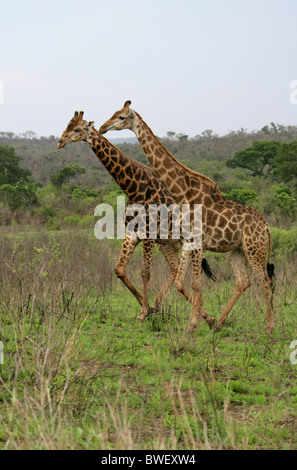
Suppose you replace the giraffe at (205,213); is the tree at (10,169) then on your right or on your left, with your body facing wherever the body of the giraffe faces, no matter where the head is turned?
on your right

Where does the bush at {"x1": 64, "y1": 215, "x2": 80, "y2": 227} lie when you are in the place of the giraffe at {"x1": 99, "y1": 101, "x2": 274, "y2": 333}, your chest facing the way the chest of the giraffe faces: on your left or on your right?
on your right

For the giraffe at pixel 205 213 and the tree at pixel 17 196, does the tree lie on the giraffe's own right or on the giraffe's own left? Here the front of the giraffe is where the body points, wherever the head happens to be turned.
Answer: on the giraffe's own right

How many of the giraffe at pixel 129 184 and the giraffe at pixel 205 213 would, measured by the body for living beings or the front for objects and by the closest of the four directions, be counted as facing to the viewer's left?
2

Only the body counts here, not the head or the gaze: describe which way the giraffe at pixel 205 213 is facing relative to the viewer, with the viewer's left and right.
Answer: facing to the left of the viewer

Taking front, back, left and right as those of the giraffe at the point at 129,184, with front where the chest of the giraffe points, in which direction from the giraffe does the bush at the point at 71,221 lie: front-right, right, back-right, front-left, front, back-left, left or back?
right

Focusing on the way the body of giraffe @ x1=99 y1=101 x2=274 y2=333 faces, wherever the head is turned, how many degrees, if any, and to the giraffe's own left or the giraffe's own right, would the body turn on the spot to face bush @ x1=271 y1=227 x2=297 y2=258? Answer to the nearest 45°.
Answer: approximately 90° to the giraffe's own right

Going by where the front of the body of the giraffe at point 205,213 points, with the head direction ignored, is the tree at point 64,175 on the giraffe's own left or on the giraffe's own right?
on the giraffe's own right

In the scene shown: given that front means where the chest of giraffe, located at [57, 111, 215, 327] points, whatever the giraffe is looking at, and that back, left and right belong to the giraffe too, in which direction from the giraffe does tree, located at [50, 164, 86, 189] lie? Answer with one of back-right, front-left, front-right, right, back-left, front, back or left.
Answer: right

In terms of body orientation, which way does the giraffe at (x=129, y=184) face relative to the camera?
to the viewer's left

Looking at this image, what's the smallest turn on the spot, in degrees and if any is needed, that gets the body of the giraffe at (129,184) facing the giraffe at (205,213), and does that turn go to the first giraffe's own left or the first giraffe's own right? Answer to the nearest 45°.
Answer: approximately 135° to the first giraffe's own left

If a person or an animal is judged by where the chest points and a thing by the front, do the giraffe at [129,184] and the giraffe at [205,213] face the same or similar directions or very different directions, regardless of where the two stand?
same or similar directions
